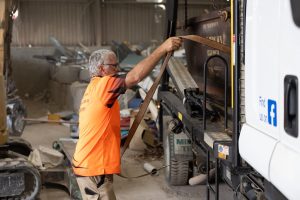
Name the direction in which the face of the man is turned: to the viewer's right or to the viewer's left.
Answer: to the viewer's right

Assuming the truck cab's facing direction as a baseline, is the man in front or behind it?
behind

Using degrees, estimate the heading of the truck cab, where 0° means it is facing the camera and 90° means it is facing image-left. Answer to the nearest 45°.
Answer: approximately 315°
